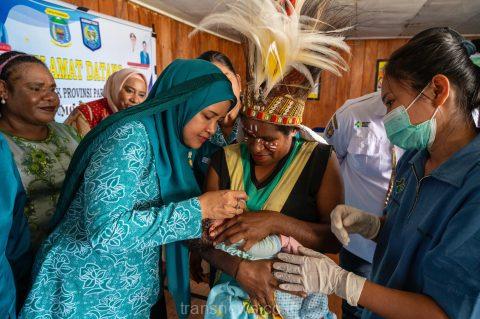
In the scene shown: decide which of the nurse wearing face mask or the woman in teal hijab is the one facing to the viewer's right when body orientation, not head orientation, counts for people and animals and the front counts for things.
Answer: the woman in teal hijab

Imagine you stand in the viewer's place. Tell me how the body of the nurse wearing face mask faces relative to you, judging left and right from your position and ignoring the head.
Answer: facing the viewer and to the left of the viewer

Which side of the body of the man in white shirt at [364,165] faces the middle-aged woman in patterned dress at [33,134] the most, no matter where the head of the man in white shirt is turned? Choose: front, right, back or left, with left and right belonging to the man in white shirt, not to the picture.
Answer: right

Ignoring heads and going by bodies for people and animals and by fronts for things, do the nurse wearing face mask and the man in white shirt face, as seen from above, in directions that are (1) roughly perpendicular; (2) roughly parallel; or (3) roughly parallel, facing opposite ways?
roughly perpendicular

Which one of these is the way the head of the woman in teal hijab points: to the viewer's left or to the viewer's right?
to the viewer's right

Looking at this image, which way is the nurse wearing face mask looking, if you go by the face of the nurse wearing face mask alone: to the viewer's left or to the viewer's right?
to the viewer's left

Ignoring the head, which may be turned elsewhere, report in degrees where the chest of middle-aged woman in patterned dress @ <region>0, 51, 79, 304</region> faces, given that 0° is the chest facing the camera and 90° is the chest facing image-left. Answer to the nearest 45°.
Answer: approximately 315°

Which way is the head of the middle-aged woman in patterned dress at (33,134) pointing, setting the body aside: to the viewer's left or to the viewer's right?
to the viewer's right

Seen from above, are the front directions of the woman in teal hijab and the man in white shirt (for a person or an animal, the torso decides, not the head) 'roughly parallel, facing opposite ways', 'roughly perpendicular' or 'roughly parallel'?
roughly perpendicular

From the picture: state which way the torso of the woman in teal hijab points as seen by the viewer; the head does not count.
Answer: to the viewer's right

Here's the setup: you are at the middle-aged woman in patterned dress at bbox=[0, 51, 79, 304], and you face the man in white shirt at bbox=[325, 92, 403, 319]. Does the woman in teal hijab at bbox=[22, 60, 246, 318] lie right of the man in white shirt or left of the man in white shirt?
right
